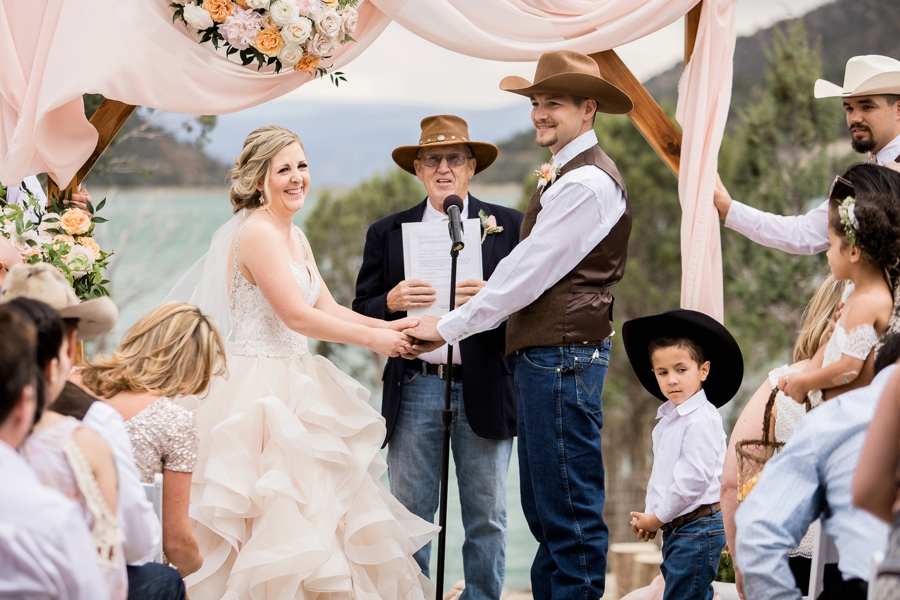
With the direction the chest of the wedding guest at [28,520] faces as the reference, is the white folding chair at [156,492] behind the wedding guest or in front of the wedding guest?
in front

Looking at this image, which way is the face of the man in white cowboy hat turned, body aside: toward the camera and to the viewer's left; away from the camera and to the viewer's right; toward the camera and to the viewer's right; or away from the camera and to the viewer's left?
toward the camera and to the viewer's left

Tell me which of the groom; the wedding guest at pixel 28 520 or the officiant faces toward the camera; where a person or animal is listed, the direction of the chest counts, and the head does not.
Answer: the officiant

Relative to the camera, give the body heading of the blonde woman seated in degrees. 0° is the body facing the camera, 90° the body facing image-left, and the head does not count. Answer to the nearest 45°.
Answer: approximately 225°

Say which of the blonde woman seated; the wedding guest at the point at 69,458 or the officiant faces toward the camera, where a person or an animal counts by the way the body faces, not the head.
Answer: the officiant

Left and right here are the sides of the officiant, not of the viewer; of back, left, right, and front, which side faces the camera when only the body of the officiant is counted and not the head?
front

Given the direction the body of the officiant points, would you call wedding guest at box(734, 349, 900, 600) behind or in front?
in front

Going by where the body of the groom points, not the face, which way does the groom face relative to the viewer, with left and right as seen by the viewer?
facing to the left of the viewer

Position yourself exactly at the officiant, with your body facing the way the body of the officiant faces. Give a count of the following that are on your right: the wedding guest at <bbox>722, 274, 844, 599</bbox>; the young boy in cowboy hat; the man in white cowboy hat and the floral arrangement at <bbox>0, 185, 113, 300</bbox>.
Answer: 1

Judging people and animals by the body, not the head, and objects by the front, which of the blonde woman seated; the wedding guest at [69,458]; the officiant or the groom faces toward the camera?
the officiant

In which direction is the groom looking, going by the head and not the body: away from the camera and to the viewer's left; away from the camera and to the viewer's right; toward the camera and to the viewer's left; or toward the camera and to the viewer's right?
toward the camera and to the viewer's left

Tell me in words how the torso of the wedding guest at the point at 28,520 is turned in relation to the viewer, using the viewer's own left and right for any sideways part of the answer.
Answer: facing away from the viewer and to the right of the viewer

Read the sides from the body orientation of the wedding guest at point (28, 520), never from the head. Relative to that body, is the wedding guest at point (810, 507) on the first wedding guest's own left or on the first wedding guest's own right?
on the first wedding guest's own right
